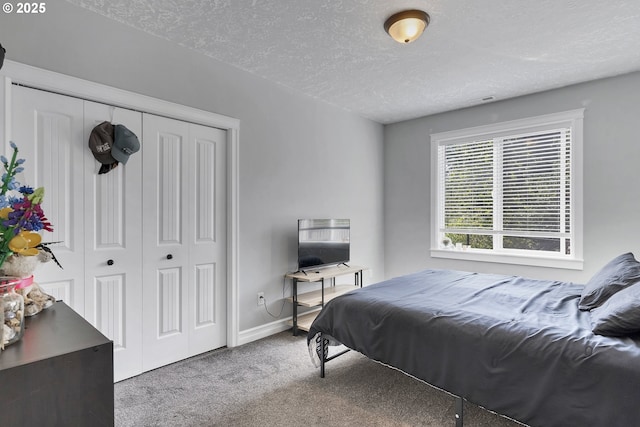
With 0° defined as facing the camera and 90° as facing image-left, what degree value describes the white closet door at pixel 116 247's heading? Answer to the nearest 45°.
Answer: approximately 315°

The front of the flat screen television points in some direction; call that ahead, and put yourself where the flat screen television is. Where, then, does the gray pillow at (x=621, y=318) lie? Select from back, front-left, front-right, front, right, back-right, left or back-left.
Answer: front

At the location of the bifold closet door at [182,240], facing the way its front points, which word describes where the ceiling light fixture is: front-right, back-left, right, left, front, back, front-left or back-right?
front

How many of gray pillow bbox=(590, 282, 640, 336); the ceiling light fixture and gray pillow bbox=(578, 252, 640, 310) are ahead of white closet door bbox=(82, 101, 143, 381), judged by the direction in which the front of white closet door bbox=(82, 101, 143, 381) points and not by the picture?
3

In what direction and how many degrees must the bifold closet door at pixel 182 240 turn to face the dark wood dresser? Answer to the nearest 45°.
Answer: approximately 45° to its right

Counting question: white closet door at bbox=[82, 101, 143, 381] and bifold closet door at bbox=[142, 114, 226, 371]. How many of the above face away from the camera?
0

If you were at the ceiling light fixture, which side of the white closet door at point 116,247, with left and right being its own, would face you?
front

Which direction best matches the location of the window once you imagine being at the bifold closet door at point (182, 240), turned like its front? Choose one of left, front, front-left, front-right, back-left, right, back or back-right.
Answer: front-left

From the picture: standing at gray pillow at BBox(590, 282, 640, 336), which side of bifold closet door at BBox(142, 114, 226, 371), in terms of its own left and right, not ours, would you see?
front

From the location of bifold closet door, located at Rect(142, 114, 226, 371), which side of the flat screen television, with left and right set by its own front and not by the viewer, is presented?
right

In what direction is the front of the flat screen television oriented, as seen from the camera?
facing the viewer and to the right of the viewer

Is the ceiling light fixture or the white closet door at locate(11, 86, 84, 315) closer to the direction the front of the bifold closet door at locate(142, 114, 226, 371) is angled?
the ceiling light fixture
